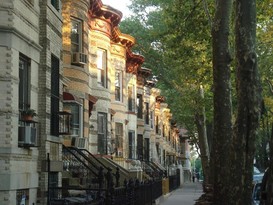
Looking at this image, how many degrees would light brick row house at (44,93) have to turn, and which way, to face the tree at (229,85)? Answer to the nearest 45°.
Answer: approximately 45° to its left

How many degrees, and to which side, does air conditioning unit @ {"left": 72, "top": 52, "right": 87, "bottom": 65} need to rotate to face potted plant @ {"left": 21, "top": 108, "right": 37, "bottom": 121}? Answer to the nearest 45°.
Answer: approximately 45° to its right

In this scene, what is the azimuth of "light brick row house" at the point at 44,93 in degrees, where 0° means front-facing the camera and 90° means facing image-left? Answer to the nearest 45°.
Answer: approximately 315°
